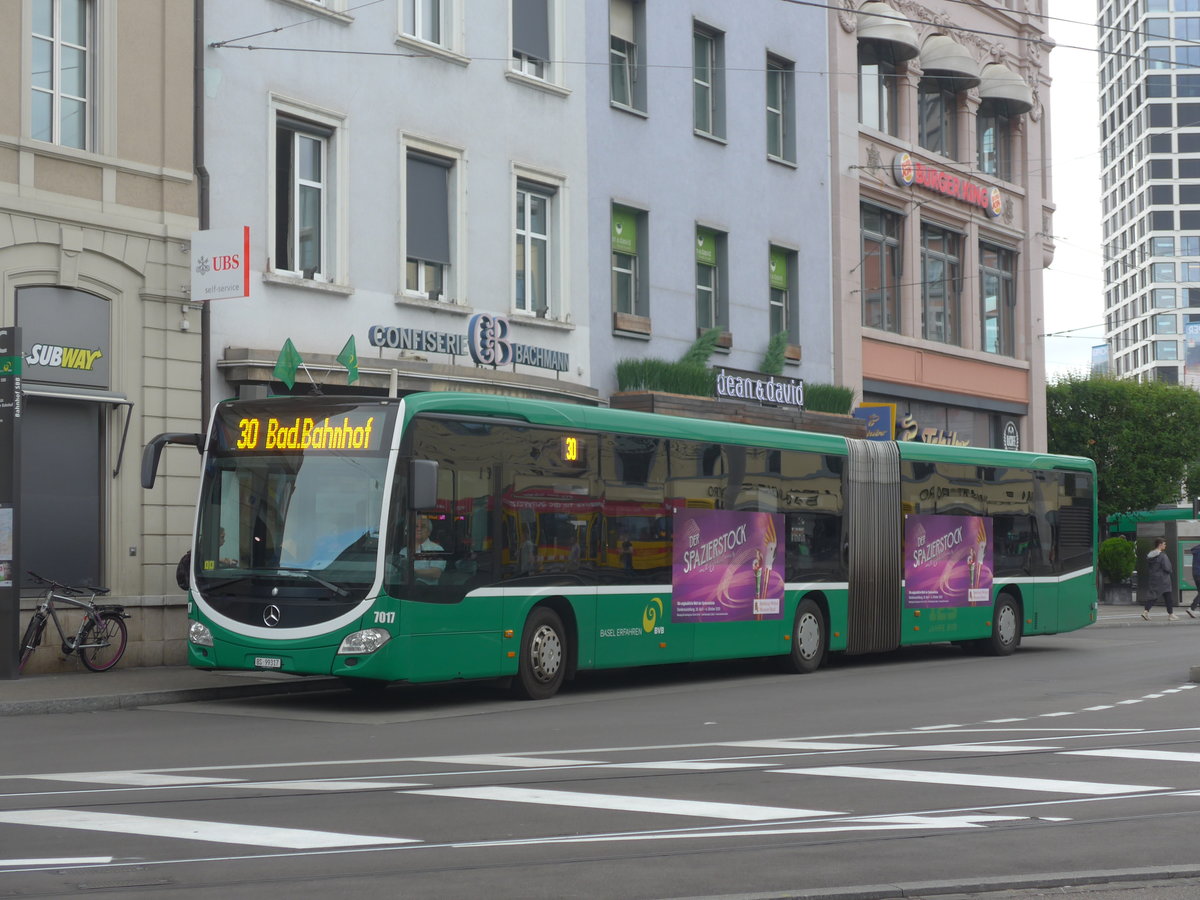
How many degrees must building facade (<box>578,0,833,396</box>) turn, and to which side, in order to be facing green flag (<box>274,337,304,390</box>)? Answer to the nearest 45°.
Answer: approximately 90° to its right

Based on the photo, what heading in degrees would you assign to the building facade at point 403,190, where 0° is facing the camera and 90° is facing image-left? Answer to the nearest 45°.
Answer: approximately 315°

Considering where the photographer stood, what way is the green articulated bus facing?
facing the viewer and to the left of the viewer

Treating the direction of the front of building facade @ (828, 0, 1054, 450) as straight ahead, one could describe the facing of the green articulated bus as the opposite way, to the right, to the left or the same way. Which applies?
to the right

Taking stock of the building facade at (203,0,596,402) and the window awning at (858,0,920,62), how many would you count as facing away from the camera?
0

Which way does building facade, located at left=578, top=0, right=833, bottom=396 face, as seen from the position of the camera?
facing the viewer and to the right of the viewer

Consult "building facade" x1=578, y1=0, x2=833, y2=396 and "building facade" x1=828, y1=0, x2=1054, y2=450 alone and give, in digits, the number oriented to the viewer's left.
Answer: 0

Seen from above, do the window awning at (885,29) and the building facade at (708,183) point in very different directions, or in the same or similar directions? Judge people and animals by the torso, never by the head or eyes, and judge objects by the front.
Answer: same or similar directions

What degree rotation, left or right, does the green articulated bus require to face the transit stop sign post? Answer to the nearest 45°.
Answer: approximately 45° to its right

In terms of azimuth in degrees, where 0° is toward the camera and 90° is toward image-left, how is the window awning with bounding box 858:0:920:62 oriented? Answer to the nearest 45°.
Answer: approximately 315°

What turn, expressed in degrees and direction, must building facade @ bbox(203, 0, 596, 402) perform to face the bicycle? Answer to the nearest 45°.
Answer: approximately 90° to its right

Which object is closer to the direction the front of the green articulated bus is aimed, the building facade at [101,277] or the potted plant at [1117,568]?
the building facade

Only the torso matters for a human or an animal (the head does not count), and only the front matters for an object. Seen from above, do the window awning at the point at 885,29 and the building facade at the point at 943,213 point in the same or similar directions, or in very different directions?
same or similar directions
